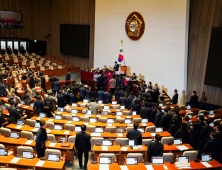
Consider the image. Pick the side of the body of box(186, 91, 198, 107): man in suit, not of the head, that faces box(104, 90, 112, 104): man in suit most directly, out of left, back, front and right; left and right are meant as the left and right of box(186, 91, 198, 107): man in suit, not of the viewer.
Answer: front

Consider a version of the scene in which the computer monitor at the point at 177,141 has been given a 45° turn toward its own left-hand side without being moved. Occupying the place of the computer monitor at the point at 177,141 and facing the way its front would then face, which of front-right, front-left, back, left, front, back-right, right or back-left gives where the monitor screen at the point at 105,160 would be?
right

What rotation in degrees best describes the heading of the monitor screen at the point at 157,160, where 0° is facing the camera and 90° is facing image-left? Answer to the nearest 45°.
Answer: approximately 0°

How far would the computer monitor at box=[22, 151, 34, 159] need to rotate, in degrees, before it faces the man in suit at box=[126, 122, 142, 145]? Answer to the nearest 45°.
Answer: approximately 90° to its left

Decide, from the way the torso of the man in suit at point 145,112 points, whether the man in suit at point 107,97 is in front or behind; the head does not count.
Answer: in front

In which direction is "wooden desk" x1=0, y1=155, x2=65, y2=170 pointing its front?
toward the camera

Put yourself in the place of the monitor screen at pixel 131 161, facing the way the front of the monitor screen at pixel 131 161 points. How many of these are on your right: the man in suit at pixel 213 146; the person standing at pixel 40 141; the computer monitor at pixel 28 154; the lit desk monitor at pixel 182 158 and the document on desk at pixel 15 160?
3

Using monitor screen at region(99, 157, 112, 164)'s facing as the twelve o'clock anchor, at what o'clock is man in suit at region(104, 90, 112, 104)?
The man in suit is roughly at 6 o'clock from the monitor screen.

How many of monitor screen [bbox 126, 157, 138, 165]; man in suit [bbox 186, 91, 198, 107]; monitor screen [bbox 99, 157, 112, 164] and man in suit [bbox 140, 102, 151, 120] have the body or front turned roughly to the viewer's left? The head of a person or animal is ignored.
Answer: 1

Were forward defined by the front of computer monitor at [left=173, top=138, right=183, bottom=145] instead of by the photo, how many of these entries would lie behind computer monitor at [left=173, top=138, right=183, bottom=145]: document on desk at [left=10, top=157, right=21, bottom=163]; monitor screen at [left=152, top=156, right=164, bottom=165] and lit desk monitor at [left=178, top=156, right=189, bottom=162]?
0

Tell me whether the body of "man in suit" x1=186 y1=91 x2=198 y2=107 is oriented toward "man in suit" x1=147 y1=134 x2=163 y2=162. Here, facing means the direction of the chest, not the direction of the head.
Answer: no

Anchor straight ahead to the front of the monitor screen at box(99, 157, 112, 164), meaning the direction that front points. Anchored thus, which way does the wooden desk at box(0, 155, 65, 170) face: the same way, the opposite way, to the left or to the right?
the same way

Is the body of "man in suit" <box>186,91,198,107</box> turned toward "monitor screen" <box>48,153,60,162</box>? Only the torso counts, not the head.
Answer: no

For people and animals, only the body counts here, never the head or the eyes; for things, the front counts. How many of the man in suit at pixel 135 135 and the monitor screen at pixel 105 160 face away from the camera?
1

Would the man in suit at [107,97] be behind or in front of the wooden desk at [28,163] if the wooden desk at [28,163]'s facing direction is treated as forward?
behind

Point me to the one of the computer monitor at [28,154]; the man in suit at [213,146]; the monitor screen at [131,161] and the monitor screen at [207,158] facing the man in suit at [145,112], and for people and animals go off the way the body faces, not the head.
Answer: the man in suit at [213,146]

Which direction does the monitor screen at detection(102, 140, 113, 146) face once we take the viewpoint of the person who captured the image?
facing the viewer

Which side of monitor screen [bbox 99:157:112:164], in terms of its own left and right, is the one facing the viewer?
front

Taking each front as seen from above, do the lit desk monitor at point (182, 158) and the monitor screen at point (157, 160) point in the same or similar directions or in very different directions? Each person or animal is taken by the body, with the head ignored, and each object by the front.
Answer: same or similar directions
